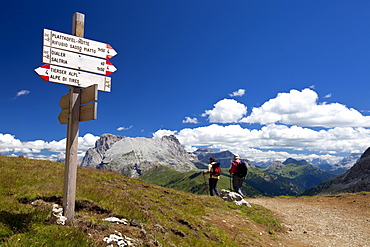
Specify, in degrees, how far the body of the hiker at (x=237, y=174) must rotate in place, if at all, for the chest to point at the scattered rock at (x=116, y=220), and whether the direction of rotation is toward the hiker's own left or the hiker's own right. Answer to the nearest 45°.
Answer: approximately 135° to the hiker's own left

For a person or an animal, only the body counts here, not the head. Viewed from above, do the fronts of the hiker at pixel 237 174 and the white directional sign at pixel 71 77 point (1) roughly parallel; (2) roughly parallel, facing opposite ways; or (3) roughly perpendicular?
roughly parallel, facing opposite ways

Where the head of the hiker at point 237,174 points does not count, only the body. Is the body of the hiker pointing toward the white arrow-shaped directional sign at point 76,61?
no

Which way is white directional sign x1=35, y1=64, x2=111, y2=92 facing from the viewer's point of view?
toward the camera

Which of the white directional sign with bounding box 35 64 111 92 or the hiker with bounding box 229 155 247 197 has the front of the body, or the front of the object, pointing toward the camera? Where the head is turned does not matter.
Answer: the white directional sign

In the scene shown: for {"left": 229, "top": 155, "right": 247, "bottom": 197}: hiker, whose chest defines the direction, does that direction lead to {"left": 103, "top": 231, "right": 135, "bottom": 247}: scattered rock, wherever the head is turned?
no

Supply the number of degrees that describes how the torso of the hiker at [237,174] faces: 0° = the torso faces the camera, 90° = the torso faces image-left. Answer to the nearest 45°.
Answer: approximately 135°

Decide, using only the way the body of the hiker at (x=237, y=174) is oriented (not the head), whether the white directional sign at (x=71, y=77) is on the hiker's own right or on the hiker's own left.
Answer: on the hiker's own left

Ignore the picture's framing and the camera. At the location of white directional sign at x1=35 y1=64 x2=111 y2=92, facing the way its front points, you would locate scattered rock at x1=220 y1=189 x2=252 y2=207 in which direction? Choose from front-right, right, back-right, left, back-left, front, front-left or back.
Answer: back-left

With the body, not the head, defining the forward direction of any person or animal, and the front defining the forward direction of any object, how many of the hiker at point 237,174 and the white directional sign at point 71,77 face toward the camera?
1
